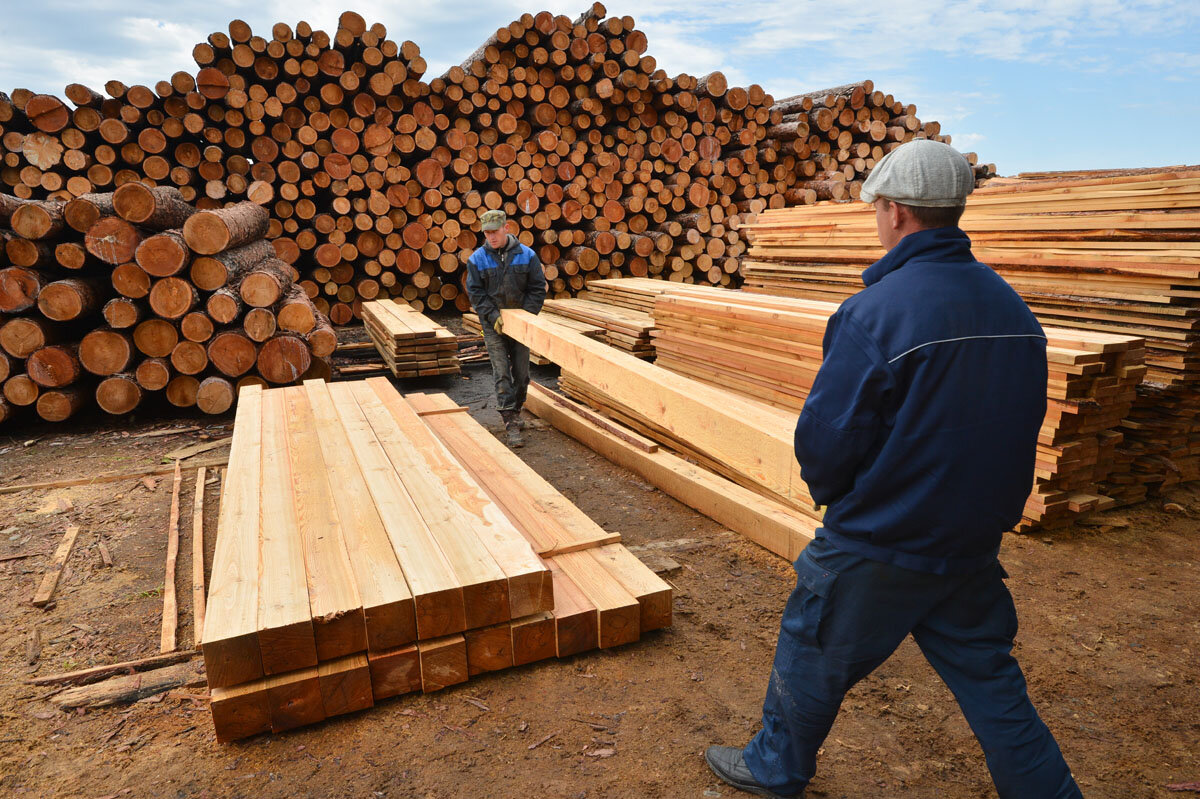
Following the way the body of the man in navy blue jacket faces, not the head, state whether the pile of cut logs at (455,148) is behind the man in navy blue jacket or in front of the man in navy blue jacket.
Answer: in front

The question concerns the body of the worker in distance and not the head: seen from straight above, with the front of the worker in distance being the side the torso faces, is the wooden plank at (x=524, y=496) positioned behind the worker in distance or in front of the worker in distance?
in front

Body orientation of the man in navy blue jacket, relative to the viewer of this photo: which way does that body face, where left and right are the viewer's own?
facing away from the viewer and to the left of the viewer

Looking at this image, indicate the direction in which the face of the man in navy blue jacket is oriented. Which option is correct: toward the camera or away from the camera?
away from the camera

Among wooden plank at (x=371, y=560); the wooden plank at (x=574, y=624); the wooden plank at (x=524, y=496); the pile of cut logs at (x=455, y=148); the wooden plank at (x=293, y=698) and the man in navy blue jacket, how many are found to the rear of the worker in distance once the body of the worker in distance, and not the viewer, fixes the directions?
1

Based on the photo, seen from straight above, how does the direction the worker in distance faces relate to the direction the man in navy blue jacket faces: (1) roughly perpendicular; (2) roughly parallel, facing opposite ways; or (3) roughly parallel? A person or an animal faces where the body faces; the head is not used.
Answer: roughly parallel, facing opposite ways

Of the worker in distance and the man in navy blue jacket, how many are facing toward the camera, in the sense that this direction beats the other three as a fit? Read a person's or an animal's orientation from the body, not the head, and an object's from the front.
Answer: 1

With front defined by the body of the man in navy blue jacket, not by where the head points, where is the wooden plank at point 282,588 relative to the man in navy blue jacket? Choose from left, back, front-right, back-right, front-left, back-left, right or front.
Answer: front-left

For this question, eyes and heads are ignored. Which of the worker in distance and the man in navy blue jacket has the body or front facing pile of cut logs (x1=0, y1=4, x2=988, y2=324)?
the man in navy blue jacket

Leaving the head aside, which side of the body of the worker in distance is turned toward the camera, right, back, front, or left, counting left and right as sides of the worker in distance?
front

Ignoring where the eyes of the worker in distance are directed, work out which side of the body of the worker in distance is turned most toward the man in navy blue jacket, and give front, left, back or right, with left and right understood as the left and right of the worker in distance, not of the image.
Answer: front

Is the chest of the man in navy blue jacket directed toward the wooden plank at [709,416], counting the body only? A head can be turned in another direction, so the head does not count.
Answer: yes

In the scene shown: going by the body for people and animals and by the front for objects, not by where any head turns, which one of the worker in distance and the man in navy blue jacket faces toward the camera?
the worker in distance

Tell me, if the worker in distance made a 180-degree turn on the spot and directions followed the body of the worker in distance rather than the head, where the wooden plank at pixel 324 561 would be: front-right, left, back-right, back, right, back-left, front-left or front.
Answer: back

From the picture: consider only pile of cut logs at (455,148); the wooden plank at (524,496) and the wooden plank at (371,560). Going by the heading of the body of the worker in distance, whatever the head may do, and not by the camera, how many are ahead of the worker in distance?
2

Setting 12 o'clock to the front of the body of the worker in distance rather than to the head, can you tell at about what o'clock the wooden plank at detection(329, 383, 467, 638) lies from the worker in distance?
The wooden plank is roughly at 12 o'clock from the worker in distance.
